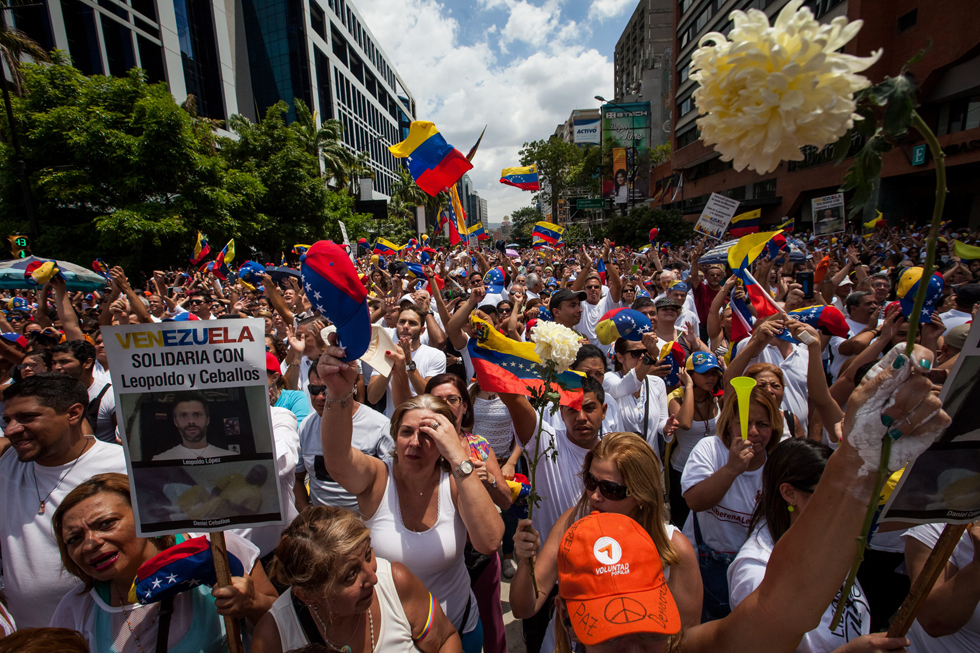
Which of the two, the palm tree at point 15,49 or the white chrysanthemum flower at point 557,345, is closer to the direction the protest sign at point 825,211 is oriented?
the white chrysanthemum flower

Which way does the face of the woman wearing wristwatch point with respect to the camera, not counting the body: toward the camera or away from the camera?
toward the camera

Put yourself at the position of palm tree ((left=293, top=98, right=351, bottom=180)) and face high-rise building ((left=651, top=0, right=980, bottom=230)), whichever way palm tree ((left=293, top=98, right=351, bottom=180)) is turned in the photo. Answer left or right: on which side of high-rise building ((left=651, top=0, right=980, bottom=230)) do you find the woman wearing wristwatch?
right

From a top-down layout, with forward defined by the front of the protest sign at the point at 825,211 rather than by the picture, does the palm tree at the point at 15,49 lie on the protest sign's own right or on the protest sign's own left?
on the protest sign's own right

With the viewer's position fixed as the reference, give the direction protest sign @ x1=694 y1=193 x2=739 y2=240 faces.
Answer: facing the viewer

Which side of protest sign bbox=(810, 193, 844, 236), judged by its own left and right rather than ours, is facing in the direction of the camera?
front

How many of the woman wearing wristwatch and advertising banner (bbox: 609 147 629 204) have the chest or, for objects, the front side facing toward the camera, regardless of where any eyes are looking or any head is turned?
2

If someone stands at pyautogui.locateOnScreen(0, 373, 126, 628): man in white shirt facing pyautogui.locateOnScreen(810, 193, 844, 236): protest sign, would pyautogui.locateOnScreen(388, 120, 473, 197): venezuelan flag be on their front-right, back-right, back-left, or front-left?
front-left

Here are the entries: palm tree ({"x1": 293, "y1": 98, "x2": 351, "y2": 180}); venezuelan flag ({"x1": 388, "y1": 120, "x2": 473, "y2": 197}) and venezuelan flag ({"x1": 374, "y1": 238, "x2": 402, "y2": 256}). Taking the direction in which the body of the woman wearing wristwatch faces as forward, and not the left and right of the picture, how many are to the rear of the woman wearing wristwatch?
3

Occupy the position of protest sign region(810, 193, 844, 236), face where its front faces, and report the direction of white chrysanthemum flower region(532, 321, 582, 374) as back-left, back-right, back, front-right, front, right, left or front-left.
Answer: front
